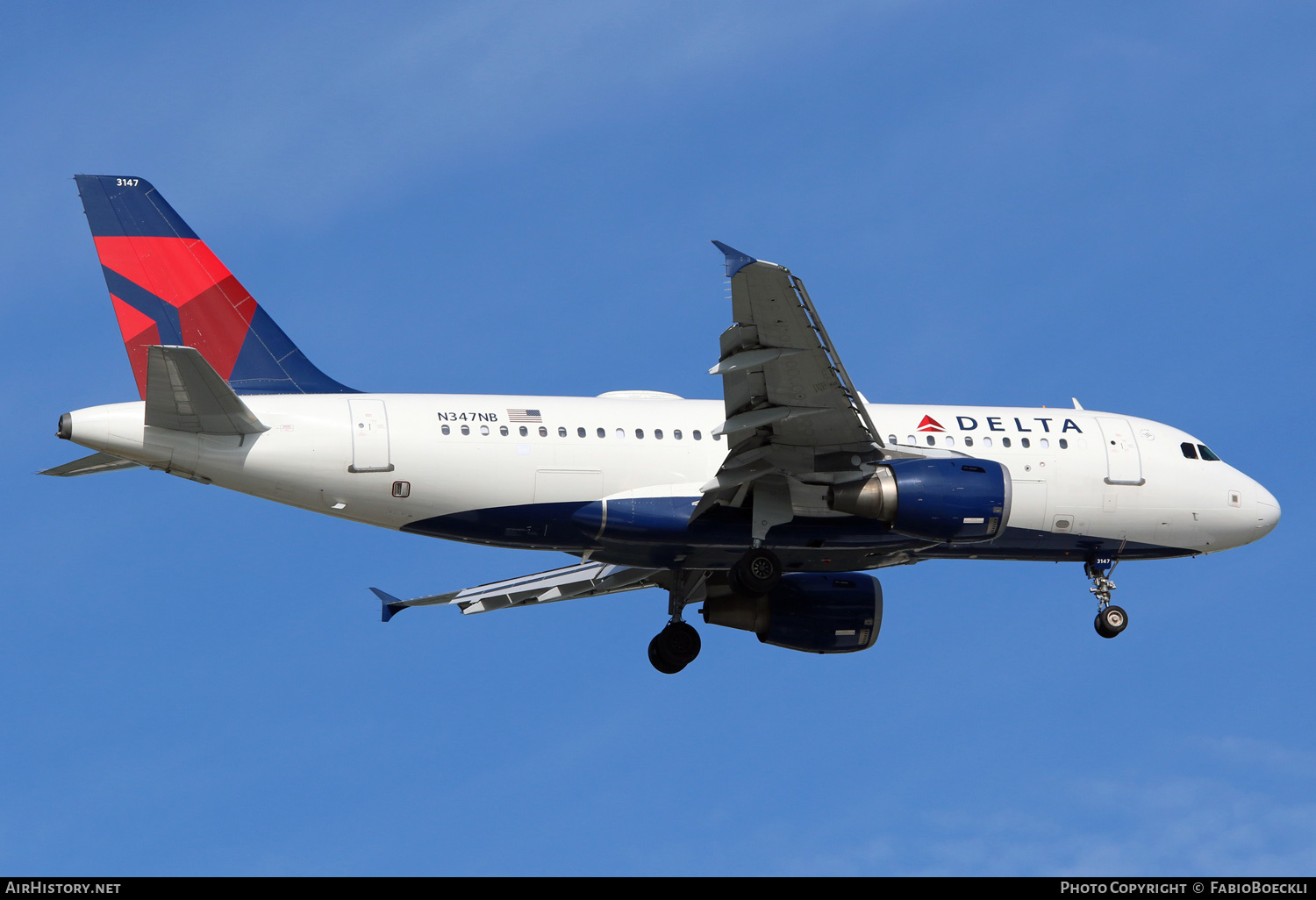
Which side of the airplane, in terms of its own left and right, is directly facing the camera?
right
